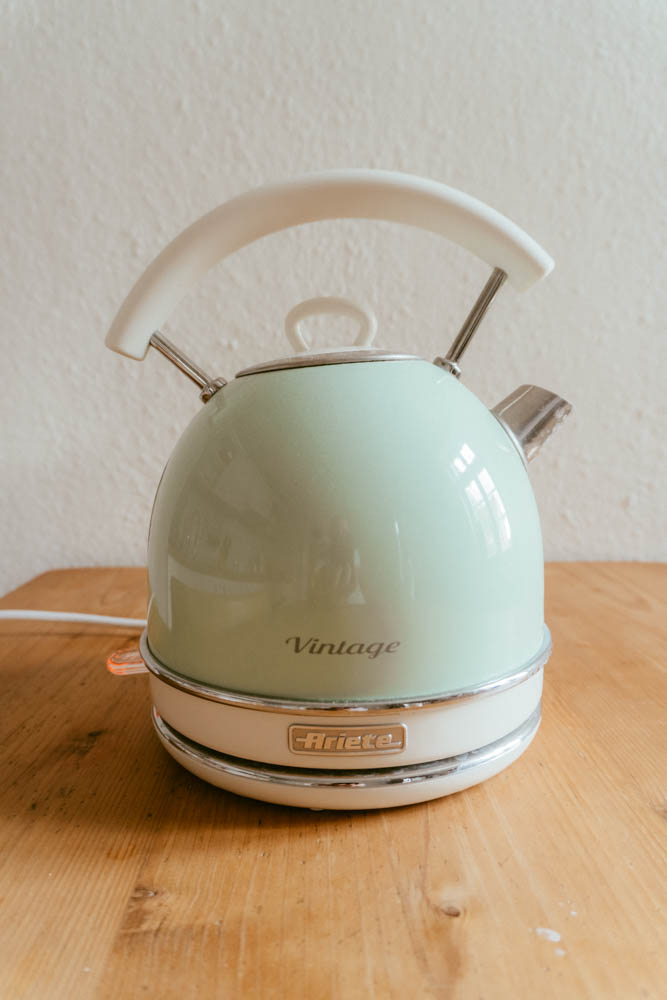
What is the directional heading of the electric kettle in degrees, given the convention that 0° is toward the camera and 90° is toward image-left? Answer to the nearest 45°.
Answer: approximately 270°
